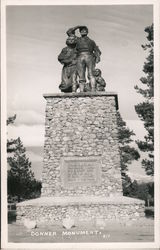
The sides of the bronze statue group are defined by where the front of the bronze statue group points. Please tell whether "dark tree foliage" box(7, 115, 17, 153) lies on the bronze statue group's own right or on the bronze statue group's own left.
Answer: on the bronze statue group's own right

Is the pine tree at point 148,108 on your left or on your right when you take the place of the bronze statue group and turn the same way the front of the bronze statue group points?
on your left

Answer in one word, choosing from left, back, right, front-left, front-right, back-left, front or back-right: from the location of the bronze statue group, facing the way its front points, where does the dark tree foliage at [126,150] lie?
back-left

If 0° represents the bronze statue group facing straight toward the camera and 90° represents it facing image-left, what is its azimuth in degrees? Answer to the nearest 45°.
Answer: approximately 0°
